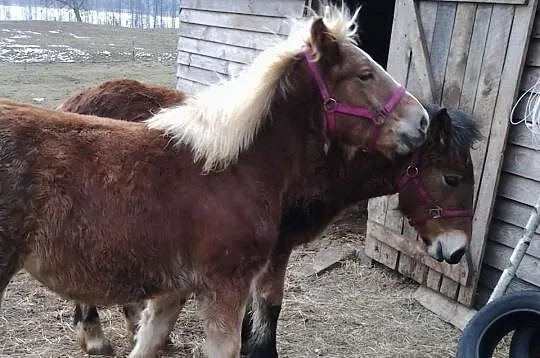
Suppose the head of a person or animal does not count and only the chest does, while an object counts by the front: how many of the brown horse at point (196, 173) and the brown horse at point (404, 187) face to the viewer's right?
2

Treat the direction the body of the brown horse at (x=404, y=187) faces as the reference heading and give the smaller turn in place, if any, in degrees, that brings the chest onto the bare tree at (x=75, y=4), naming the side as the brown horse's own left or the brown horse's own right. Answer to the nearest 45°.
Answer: approximately 135° to the brown horse's own left

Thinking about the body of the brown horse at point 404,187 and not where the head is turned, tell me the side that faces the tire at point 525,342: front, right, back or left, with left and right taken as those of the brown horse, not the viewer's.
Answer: front

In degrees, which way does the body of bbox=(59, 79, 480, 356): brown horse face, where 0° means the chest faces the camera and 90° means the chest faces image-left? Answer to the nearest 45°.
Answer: approximately 270°

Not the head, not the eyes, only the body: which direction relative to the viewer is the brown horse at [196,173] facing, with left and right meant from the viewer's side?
facing to the right of the viewer

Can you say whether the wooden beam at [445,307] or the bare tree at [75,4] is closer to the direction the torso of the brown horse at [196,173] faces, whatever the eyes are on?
the wooden beam
